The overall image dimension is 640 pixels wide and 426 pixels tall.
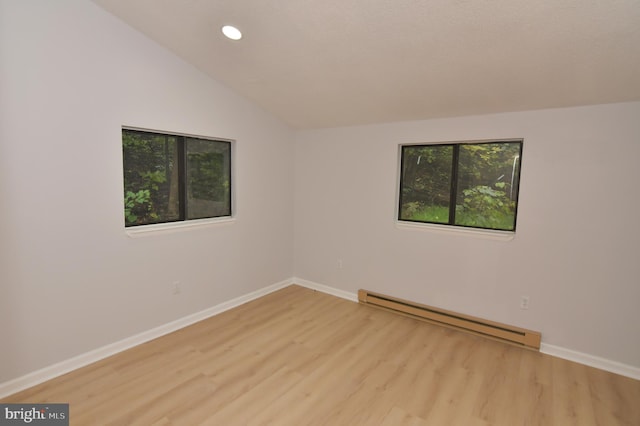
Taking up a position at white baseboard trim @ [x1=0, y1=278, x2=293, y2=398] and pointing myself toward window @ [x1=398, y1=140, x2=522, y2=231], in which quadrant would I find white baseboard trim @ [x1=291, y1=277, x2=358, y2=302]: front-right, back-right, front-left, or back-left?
front-left

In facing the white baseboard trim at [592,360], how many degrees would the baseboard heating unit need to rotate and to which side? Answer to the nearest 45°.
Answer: approximately 135° to its left

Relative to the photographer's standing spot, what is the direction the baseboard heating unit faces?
facing the viewer and to the left of the viewer

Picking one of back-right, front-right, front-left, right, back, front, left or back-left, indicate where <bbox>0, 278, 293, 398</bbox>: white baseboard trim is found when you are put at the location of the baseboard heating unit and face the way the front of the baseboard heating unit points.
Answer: front

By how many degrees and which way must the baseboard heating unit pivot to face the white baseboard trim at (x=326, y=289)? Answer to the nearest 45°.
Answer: approximately 45° to its right

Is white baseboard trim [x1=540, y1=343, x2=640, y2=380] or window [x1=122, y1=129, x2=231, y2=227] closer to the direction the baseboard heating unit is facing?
the window

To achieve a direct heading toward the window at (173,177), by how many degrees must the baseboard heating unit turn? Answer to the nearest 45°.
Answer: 0° — it already faces it
